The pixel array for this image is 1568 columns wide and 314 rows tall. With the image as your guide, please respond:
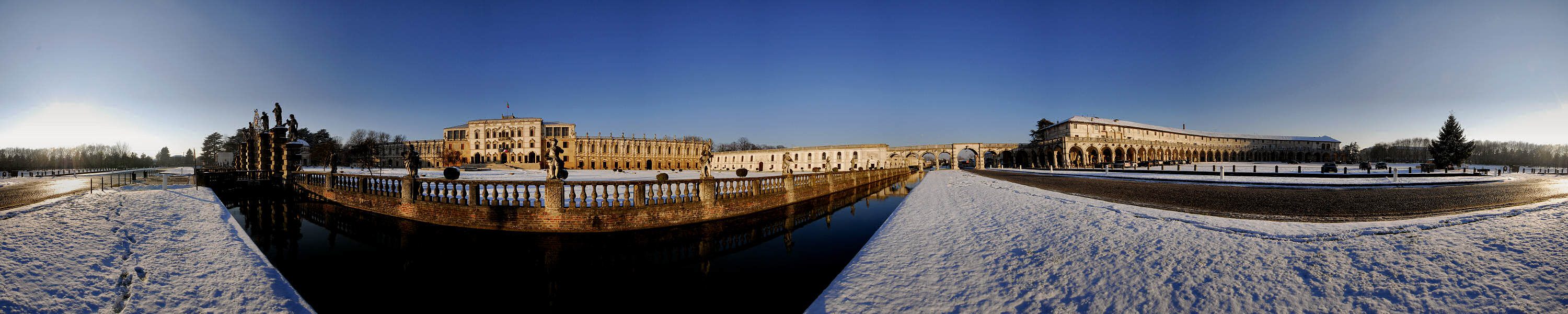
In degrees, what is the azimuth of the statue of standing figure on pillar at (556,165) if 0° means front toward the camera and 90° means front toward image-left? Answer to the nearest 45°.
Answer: approximately 0°

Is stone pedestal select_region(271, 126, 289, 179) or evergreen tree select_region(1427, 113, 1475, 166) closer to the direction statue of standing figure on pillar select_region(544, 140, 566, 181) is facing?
the evergreen tree

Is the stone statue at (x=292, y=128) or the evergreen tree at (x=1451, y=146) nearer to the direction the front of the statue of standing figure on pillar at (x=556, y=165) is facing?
the evergreen tree

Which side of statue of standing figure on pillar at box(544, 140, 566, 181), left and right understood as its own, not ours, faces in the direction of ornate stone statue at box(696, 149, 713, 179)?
left
